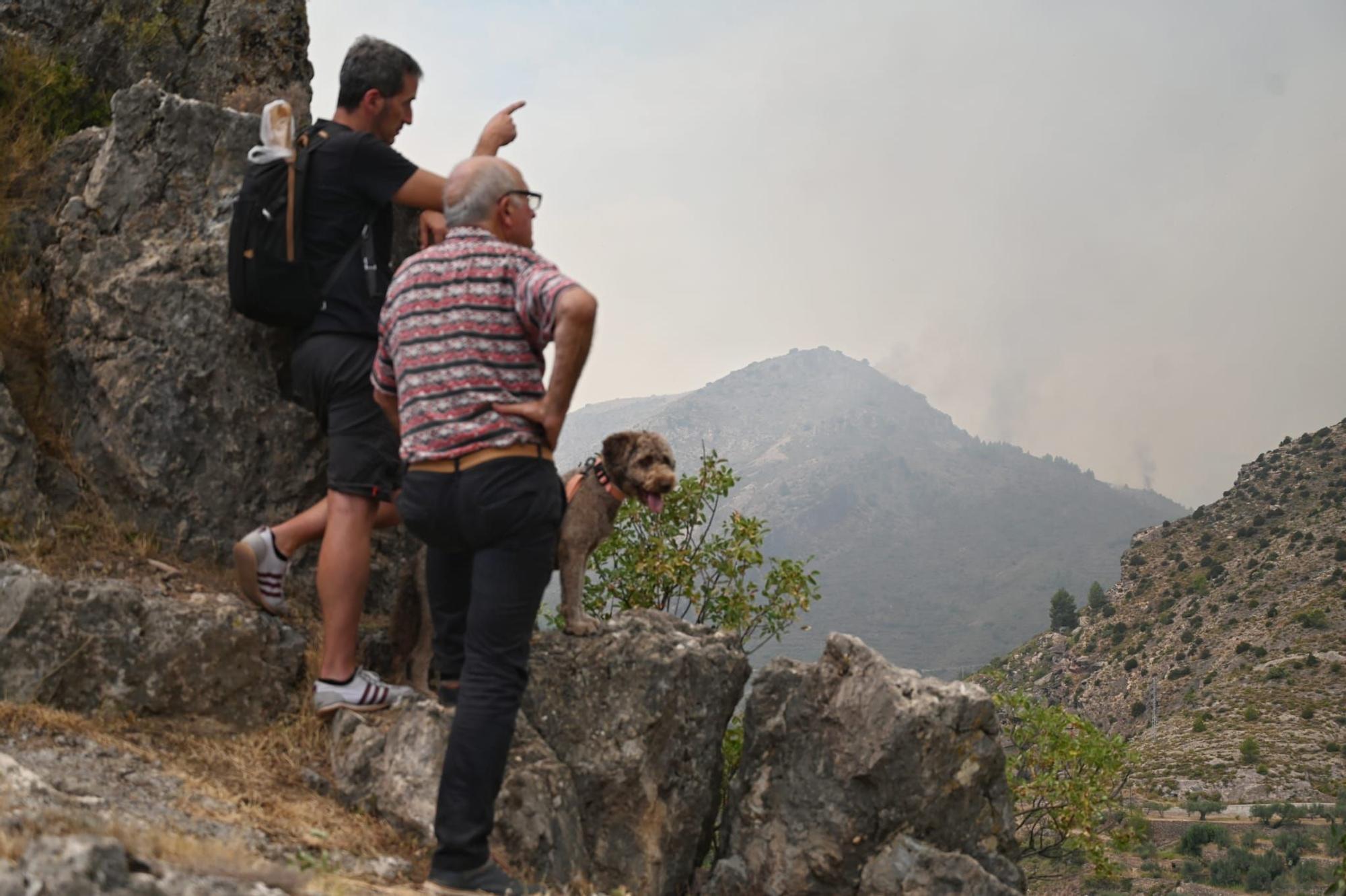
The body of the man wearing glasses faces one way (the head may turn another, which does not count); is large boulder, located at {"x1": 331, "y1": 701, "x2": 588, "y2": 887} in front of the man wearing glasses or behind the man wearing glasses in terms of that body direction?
in front

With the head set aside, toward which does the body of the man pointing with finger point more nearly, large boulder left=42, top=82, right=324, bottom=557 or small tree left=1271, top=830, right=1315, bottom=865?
the small tree

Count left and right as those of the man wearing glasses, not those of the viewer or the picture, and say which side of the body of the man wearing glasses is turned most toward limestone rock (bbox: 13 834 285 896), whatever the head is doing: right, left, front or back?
back

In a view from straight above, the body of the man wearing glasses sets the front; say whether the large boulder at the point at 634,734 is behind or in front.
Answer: in front

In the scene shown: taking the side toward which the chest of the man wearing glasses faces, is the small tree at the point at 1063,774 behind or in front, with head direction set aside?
in front

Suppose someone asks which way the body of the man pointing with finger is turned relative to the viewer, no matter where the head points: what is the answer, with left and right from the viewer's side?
facing to the right of the viewer

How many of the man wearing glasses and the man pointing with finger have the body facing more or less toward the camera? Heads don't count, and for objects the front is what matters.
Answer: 0

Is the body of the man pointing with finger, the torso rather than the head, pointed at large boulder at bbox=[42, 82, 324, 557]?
no

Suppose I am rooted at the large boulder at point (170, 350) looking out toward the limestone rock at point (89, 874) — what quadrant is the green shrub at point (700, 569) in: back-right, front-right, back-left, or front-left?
back-left

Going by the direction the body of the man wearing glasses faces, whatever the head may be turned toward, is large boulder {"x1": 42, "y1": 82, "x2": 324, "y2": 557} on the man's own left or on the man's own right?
on the man's own left

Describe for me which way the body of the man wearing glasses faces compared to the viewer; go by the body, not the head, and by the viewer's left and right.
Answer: facing away from the viewer and to the right of the viewer

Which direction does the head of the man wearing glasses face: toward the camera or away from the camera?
away from the camera

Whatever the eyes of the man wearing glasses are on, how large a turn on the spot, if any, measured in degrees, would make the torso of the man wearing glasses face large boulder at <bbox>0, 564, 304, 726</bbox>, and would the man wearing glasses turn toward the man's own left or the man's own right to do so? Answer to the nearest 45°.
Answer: approximately 90° to the man's own left
